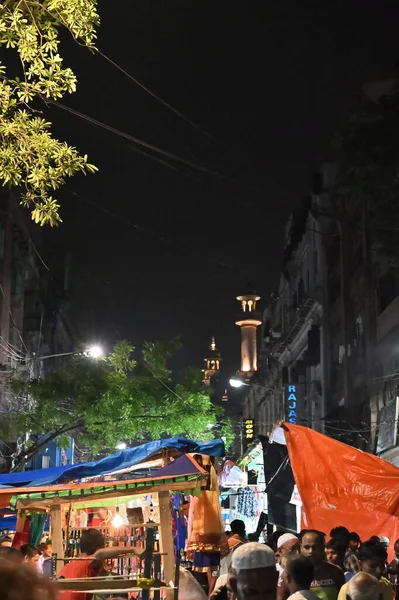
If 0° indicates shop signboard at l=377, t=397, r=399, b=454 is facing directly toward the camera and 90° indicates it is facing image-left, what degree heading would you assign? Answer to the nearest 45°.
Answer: approximately 45°

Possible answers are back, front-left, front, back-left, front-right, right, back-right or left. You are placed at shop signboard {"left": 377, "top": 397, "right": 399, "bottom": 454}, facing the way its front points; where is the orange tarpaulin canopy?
front-left

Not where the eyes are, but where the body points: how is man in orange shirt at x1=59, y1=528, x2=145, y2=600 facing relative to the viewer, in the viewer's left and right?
facing away from the viewer and to the right of the viewer

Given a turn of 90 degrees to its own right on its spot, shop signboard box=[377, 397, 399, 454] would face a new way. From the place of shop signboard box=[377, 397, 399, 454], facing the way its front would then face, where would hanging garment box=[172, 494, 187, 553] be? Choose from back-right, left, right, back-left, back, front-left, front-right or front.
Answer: back-left

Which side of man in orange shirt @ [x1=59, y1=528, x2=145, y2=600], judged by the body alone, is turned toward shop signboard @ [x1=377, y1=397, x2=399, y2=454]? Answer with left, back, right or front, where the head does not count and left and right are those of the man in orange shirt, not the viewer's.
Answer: front

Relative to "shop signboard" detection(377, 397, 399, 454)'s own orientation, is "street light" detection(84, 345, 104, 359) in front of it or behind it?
in front

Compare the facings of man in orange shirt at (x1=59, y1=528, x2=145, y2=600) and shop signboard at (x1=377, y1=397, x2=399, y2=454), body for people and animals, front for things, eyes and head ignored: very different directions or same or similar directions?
very different directions

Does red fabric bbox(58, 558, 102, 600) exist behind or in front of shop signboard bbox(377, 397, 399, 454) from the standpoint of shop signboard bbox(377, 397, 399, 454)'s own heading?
in front

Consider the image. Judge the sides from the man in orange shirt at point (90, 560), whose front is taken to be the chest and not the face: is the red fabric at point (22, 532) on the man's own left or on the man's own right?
on the man's own left
